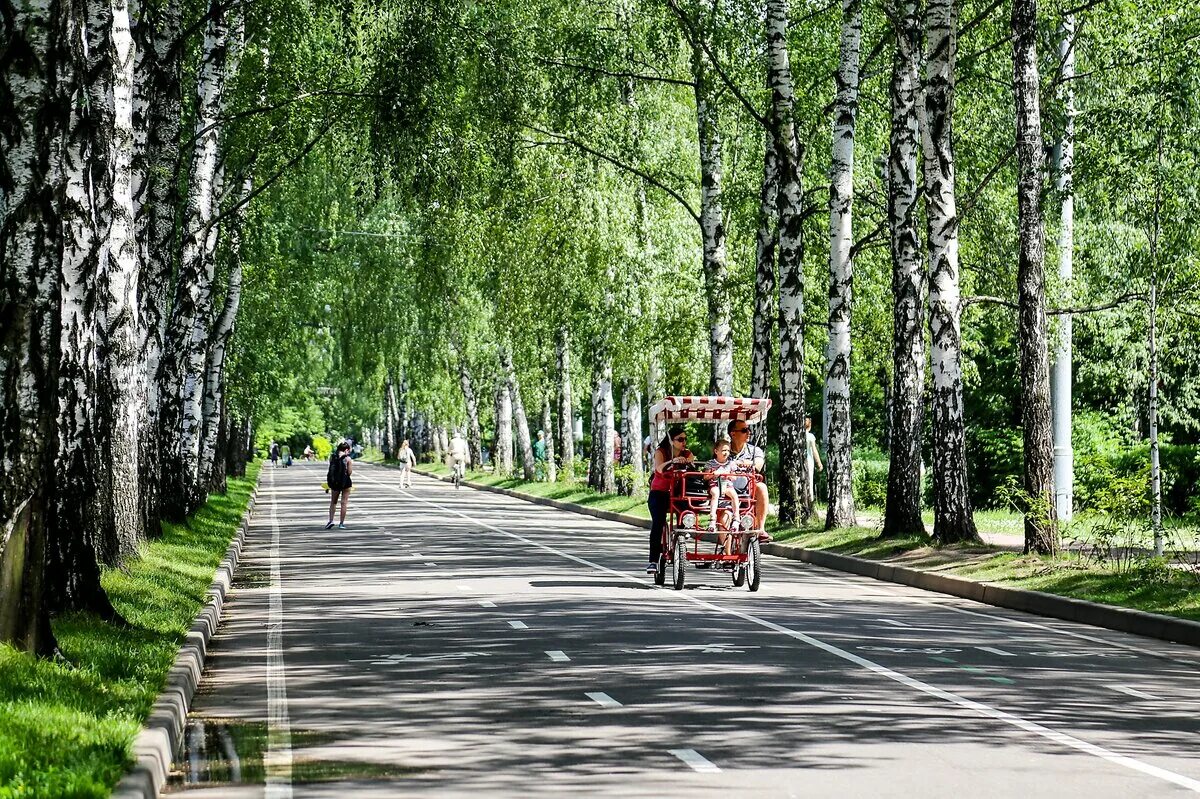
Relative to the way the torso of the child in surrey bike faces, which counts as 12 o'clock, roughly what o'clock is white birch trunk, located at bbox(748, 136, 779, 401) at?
The white birch trunk is roughly at 6 o'clock from the child in surrey bike.

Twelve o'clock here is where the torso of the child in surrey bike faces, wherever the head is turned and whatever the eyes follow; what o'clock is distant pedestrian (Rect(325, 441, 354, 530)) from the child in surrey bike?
The distant pedestrian is roughly at 5 o'clock from the child in surrey bike.

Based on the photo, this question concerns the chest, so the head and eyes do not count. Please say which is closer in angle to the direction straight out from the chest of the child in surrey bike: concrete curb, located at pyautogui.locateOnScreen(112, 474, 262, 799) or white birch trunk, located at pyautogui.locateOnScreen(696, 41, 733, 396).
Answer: the concrete curb

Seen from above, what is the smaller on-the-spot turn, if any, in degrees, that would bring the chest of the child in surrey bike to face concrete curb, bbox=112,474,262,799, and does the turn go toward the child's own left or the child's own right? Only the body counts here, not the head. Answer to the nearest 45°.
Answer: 0° — they already face it

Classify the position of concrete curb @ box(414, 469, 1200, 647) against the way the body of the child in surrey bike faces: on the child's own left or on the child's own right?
on the child's own left

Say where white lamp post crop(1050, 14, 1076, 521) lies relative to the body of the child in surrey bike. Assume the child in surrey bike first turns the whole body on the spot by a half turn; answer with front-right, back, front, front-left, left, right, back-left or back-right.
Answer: front-right

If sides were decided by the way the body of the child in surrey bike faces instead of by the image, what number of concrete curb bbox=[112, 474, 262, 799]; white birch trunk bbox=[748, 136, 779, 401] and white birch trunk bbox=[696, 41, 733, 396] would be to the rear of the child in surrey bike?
2

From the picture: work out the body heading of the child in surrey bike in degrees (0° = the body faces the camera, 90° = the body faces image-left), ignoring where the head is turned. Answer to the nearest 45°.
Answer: approximately 0°

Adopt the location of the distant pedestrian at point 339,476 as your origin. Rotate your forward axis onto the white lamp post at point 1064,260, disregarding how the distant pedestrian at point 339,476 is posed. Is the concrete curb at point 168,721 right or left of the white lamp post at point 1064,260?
right

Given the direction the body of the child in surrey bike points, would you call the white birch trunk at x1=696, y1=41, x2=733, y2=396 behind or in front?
behind

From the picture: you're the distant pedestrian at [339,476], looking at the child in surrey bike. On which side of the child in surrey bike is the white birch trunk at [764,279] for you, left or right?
left
